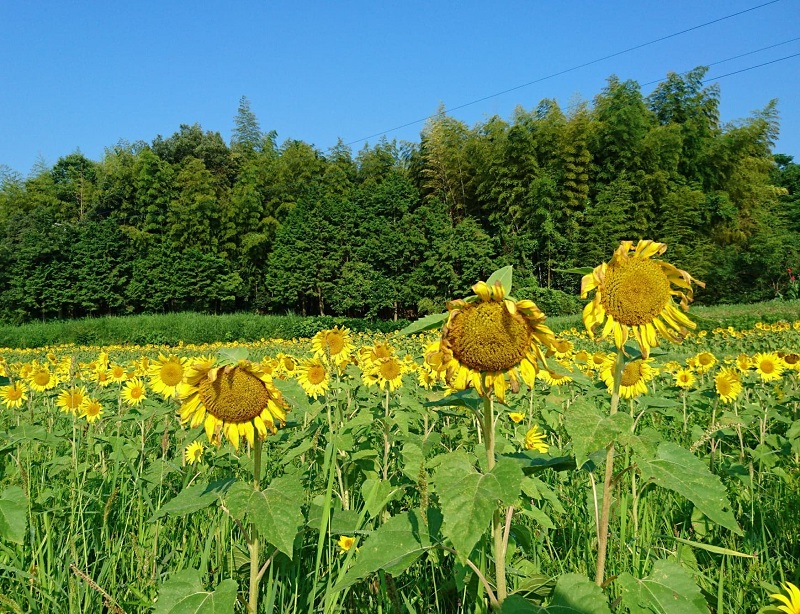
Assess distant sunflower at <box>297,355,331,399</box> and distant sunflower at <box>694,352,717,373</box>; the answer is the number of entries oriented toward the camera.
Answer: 2

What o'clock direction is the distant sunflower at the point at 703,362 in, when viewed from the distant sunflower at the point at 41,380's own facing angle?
the distant sunflower at the point at 703,362 is roughly at 10 o'clock from the distant sunflower at the point at 41,380.

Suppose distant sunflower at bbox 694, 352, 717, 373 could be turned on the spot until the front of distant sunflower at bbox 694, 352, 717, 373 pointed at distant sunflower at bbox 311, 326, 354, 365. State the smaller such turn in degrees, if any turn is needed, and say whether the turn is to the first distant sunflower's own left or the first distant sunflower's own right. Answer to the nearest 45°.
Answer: approximately 45° to the first distant sunflower's own right

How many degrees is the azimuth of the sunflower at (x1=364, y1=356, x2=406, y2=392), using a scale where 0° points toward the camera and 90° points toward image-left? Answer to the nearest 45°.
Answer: approximately 0°

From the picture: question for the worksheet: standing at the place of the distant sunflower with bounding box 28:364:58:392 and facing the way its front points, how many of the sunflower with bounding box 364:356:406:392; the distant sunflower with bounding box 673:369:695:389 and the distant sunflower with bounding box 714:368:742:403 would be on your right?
0

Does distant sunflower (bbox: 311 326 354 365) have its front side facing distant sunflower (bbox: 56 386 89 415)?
no

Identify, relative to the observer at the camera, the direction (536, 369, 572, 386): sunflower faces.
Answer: facing the viewer

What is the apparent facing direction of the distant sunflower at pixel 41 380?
toward the camera

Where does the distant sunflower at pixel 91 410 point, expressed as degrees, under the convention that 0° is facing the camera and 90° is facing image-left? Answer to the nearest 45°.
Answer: approximately 0°

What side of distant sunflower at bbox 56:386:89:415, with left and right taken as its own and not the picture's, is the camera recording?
front

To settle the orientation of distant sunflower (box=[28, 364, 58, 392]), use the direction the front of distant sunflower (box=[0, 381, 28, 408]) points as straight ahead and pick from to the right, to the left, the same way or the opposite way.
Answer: the same way

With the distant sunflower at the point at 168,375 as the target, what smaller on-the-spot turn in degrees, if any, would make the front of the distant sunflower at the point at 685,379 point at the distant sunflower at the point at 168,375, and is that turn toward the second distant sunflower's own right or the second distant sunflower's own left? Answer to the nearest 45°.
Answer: approximately 45° to the second distant sunflower's own right

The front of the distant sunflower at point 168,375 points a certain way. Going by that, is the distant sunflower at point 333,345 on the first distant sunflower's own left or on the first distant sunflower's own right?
on the first distant sunflower's own left

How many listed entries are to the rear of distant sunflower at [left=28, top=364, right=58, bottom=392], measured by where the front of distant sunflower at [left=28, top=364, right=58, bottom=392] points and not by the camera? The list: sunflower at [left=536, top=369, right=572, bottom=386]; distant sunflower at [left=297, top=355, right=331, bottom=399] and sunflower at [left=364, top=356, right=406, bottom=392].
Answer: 0

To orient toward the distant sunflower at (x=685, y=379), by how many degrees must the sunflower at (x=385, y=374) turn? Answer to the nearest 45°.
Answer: approximately 90° to its left

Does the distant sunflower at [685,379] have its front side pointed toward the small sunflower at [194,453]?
no

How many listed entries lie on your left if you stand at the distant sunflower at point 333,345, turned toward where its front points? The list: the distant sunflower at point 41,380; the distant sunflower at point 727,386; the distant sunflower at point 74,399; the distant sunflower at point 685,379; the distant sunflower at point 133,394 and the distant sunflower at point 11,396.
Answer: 2
